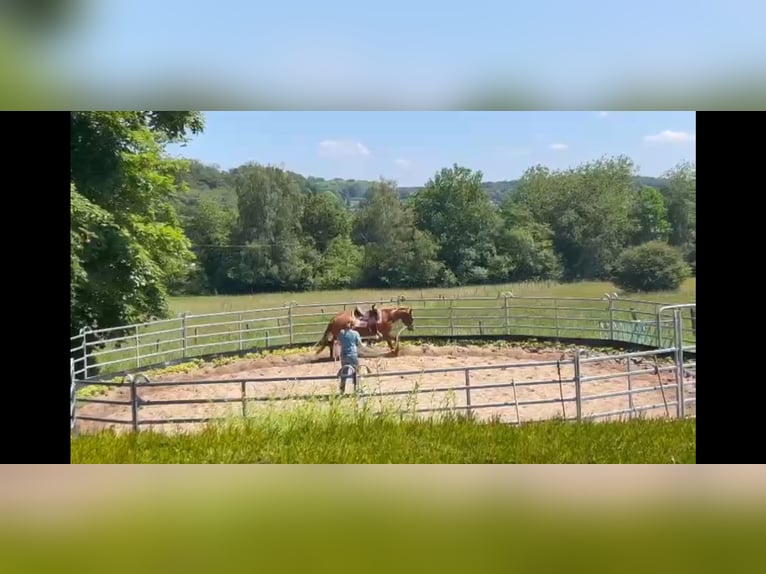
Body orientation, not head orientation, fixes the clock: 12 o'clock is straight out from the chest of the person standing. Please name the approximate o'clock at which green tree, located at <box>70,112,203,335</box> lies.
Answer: The green tree is roughly at 9 o'clock from the person standing.

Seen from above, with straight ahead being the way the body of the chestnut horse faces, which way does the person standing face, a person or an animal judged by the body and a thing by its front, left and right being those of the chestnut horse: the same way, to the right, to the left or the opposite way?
to the left

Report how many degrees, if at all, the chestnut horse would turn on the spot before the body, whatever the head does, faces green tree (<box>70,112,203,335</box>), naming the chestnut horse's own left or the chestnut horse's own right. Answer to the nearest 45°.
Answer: approximately 180°

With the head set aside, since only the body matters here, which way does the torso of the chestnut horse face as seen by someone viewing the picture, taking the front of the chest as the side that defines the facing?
to the viewer's right

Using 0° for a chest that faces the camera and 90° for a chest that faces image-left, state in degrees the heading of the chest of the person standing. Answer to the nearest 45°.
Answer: approximately 180°
